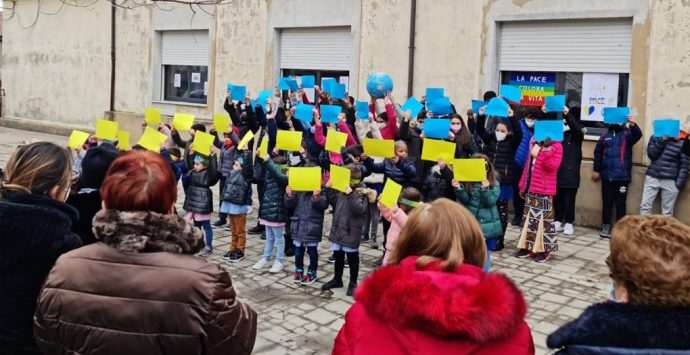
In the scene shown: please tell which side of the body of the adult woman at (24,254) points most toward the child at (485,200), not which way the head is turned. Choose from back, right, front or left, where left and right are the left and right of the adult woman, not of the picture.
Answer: front

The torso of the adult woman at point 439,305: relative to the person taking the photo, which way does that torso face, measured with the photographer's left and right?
facing away from the viewer

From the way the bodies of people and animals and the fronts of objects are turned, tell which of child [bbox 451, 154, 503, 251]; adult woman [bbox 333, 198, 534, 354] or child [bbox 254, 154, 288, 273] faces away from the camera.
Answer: the adult woman

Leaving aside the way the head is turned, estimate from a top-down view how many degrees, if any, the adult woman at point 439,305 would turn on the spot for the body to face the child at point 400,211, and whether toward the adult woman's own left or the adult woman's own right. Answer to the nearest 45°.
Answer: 0° — they already face them

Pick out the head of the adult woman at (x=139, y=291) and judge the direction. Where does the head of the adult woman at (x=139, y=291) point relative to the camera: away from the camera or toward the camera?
away from the camera

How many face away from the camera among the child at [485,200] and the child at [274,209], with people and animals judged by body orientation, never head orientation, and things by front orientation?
0

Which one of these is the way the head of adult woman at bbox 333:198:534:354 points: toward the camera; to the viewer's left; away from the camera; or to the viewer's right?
away from the camera

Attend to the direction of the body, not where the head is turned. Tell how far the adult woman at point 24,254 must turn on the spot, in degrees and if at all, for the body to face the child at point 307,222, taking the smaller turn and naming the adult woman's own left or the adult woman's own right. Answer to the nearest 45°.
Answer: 0° — they already face them

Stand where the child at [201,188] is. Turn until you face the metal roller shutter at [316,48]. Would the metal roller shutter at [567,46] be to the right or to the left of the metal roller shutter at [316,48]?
right

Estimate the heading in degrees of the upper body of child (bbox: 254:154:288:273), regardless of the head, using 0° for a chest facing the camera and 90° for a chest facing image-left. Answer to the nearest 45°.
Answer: approximately 45°

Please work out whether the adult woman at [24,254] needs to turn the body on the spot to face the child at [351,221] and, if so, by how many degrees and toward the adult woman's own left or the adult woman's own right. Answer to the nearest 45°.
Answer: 0° — they already face them

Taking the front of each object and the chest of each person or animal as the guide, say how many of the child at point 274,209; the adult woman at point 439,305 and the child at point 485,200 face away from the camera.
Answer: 1

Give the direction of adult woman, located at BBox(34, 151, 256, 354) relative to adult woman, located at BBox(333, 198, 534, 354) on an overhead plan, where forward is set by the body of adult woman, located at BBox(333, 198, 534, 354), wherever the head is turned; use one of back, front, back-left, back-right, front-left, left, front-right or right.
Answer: left

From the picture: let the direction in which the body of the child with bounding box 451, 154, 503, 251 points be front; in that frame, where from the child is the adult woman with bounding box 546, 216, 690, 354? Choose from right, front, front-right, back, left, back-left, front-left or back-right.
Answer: front-left

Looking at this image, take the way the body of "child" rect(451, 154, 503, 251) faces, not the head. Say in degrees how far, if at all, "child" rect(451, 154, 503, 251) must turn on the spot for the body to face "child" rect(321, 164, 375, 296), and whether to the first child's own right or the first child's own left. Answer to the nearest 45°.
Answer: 0° — they already face them
